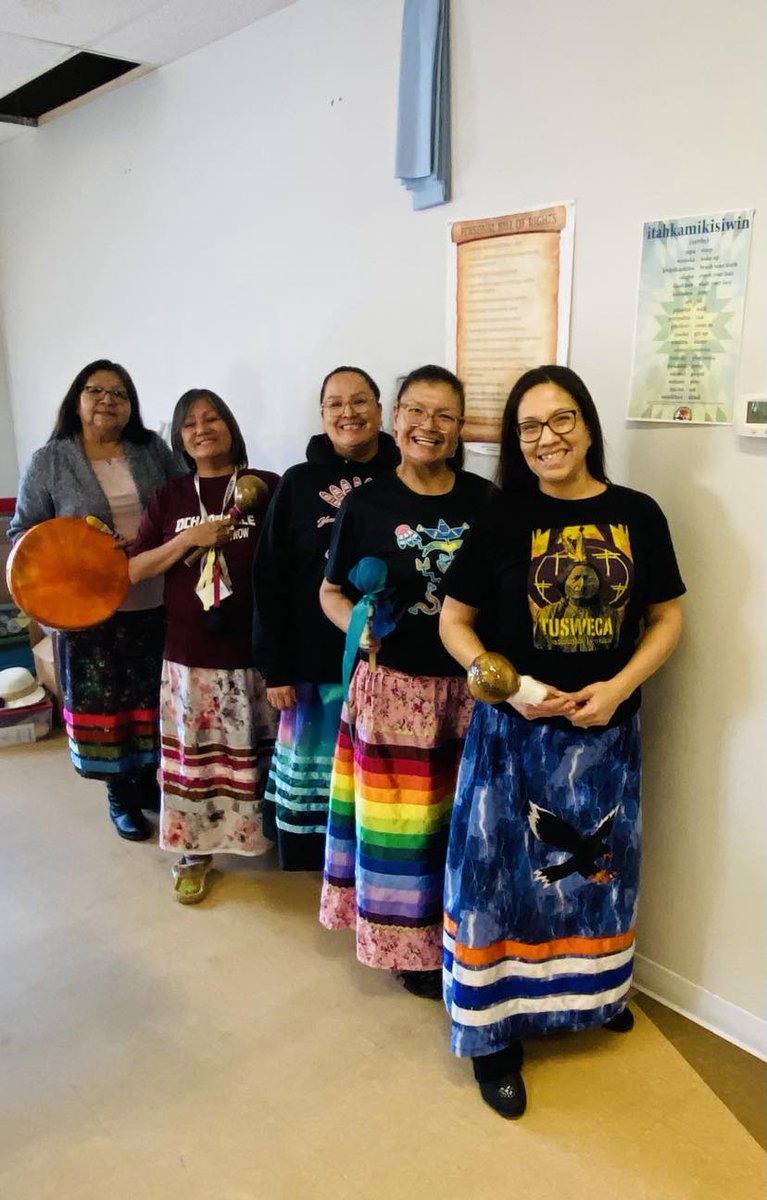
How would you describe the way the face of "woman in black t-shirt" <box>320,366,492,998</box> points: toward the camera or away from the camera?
toward the camera

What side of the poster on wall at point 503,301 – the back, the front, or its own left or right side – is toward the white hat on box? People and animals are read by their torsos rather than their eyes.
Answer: right

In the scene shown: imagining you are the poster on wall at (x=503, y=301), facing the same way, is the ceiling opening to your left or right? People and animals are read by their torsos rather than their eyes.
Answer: on your right

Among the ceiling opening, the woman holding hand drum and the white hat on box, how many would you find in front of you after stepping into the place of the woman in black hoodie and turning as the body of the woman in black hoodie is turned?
0

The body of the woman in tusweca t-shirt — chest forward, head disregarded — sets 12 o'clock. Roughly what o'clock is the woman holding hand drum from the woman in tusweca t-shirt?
The woman holding hand drum is roughly at 4 o'clock from the woman in tusweca t-shirt.

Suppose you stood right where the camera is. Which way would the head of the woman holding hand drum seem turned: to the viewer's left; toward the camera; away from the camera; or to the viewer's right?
toward the camera

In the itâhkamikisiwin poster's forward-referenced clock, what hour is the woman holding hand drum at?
The woman holding hand drum is roughly at 2 o'clock from the itâhkamikisiwin poster.

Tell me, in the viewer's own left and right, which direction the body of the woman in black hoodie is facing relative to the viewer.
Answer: facing the viewer

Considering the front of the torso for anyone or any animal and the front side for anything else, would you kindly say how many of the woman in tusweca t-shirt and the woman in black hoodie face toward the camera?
2

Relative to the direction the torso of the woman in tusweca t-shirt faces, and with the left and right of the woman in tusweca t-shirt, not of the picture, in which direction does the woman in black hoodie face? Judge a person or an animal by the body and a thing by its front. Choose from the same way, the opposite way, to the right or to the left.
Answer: the same way

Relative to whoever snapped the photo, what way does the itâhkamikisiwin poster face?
facing the viewer and to the left of the viewer

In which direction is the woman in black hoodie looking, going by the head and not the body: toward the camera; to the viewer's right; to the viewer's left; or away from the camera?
toward the camera

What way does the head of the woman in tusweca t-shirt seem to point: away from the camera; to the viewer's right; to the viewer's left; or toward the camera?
toward the camera

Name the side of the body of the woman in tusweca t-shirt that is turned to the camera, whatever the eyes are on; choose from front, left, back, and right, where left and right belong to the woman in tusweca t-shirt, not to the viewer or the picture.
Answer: front

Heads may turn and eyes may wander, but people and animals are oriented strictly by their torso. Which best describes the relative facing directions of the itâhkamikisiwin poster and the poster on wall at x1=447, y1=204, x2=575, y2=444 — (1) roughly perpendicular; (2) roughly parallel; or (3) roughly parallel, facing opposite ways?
roughly parallel
